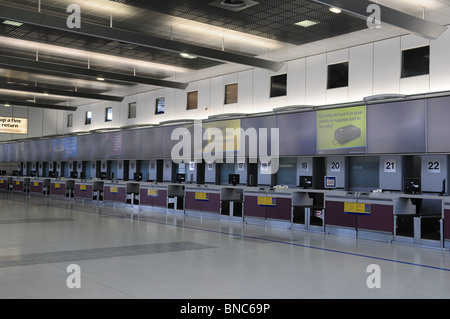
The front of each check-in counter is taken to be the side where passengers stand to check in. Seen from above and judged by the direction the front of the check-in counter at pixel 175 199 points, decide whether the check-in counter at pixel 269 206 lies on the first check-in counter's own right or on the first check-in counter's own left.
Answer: on the first check-in counter's own left

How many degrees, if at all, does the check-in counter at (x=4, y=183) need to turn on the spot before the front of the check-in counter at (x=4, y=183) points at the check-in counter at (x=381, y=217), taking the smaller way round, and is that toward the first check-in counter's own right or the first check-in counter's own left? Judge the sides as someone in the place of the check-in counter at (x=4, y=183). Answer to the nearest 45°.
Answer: approximately 45° to the first check-in counter's own left

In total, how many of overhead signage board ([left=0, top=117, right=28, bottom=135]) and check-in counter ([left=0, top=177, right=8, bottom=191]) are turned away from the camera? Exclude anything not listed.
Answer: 0

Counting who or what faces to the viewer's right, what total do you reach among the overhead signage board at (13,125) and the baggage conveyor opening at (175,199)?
0

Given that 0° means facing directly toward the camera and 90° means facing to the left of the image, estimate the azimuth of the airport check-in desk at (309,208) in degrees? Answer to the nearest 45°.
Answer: approximately 45°

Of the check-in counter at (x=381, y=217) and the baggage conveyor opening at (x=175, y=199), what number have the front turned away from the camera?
0

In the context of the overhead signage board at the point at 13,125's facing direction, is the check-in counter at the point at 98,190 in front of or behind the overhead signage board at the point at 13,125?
in front

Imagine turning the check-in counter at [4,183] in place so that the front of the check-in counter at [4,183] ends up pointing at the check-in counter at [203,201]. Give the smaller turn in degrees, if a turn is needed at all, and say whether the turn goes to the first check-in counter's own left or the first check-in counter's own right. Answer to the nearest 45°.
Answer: approximately 45° to the first check-in counter's own left

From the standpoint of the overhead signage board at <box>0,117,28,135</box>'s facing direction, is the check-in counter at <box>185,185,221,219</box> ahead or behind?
ahead
